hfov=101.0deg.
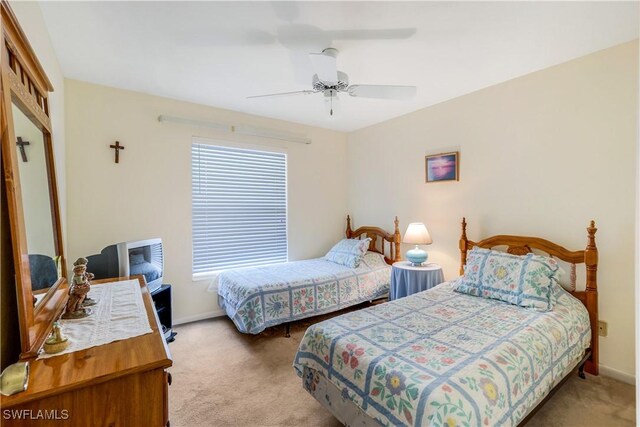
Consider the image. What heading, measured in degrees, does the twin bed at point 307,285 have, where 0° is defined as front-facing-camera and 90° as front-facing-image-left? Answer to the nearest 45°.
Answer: approximately 45°

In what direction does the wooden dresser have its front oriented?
to the viewer's right

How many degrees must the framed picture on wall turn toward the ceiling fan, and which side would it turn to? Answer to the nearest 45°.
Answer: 0° — it already faces it

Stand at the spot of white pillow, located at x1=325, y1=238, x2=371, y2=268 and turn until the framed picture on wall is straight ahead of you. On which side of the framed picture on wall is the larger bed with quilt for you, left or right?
right

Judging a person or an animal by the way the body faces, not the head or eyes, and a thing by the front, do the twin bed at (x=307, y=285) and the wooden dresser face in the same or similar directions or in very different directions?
very different directions

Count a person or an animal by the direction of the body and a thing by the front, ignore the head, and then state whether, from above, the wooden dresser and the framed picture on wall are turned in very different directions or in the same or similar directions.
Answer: very different directions

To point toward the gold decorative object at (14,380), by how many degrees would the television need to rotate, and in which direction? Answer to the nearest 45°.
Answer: approximately 45° to its right

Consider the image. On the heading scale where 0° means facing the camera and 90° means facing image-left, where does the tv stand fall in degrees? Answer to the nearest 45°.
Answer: approximately 315°

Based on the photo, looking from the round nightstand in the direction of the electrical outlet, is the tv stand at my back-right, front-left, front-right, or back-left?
back-right
